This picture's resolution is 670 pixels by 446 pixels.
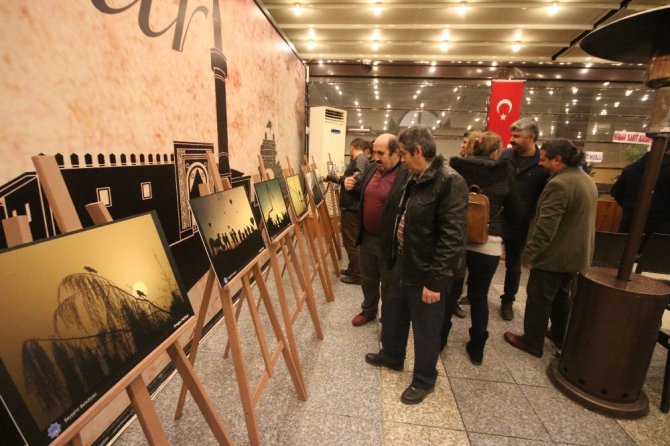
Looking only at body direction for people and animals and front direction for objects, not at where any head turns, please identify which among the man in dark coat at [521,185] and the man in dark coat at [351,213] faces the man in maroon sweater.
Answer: the man in dark coat at [521,185]

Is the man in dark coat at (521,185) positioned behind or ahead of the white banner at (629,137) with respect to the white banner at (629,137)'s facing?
ahead

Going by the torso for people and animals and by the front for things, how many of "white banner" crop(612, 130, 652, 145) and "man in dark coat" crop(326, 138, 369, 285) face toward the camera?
1

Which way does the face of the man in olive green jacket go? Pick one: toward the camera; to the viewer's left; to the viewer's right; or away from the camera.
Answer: to the viewer's left

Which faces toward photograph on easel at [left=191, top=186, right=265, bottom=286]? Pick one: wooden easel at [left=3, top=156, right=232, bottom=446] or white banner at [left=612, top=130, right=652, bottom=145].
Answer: the white banner

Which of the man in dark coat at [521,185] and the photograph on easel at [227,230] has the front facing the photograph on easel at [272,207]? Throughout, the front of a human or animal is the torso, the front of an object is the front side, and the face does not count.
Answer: the man in dark coat

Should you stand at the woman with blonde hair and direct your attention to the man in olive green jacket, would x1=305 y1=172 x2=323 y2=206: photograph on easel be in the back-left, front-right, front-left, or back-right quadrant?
back-left

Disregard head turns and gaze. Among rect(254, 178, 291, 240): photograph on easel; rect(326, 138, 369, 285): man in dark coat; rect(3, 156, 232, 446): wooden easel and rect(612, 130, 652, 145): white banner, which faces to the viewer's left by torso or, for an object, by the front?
the man in dark coat

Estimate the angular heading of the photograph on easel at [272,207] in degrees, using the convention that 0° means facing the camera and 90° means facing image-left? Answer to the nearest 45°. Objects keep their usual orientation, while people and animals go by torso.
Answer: approximately 315°

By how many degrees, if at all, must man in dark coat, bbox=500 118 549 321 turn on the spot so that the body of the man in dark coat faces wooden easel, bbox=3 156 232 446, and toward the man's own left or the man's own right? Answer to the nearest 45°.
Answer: approximately 45° to the man's own left

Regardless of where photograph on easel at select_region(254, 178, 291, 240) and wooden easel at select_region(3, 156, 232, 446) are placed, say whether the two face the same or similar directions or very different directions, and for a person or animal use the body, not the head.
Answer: same or similar directions

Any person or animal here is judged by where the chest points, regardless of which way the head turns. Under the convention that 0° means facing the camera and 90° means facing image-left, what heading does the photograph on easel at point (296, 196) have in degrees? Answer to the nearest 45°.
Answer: approximately 315°

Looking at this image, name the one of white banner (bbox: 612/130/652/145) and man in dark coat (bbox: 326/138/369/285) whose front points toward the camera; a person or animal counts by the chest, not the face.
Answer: the white banner

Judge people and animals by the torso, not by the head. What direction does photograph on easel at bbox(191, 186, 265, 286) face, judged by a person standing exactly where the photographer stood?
facing the viewer and to the right of the viewer

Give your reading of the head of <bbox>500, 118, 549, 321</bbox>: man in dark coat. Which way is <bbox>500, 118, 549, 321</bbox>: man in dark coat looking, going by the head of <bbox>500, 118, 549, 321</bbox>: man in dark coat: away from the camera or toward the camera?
toward the camera

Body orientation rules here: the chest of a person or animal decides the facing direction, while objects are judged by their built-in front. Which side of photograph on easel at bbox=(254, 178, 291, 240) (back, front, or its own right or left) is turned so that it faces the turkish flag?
left

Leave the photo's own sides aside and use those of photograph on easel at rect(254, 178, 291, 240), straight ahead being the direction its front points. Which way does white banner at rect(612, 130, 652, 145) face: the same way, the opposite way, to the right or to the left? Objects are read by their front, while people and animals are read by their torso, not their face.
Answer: to the right

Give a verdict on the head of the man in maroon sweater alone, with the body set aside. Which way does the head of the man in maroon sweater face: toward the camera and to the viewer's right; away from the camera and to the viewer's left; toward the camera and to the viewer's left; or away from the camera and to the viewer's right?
toward the camera and to the viewer's left
